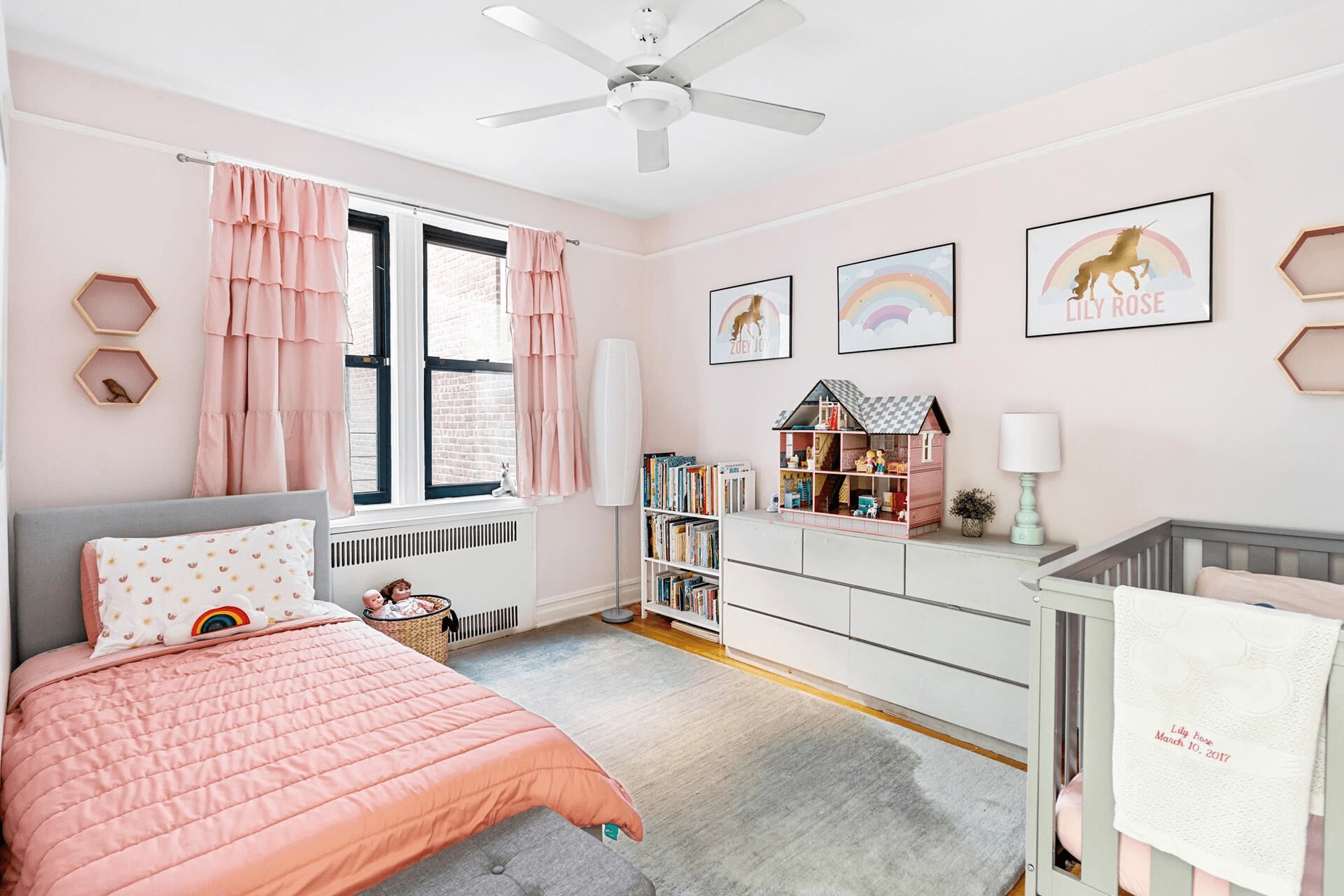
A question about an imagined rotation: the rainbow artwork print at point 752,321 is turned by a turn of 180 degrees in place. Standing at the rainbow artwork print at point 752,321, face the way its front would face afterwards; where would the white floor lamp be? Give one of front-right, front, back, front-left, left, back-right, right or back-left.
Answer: back-left

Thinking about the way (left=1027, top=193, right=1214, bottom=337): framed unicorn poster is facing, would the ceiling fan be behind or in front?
in front

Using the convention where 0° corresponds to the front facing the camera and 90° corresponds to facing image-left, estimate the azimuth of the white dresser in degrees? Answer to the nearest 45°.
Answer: approximately 45°

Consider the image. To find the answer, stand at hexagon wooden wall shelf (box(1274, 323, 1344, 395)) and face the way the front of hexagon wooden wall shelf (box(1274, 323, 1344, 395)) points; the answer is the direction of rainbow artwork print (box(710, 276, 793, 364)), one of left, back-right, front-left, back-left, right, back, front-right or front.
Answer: right

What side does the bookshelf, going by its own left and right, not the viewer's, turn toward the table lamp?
left

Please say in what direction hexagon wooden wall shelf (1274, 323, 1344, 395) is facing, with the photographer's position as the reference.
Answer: facing the viewer

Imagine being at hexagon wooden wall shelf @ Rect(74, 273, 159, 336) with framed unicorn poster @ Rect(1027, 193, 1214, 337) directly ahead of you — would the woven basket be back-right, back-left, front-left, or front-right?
front-left

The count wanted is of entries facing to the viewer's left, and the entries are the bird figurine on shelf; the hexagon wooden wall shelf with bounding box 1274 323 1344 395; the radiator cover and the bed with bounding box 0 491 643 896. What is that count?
1

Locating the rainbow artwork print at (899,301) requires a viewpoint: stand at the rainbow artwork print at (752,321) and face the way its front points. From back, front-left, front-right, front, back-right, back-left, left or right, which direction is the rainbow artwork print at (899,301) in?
left

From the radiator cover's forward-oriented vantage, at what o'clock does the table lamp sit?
The table lamp is roughly at 12 o'clock from the radiator cover.

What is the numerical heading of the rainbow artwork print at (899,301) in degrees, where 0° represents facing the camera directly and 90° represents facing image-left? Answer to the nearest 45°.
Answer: approximately 45°

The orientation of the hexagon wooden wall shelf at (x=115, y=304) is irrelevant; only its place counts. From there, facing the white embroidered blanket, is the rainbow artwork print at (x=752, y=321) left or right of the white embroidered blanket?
left

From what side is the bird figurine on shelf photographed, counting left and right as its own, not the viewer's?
left

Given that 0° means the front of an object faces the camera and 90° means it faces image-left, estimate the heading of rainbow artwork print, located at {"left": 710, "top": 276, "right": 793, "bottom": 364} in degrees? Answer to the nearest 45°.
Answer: approximately 45°

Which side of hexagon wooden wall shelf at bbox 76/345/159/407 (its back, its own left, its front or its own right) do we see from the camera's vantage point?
front
